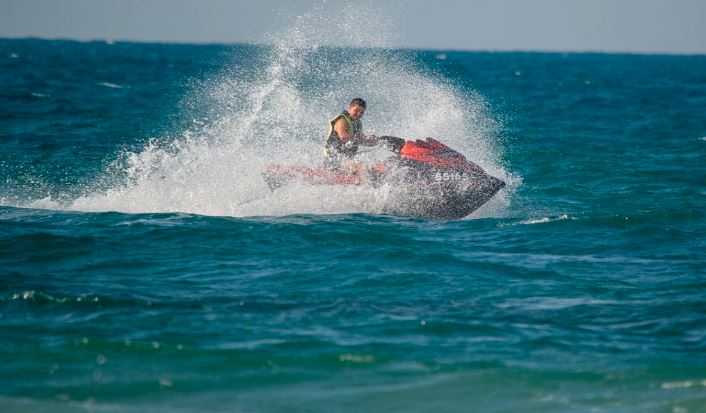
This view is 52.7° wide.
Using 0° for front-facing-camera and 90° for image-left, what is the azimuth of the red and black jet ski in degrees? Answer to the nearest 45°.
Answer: approximately 270°
